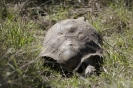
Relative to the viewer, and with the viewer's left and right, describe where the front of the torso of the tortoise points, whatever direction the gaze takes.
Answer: facing the viewer and to the right of the viewer
